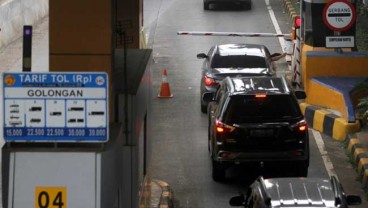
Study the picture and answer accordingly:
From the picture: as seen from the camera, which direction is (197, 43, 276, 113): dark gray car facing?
away from the camera

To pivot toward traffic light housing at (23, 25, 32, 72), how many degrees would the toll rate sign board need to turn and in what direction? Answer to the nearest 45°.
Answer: approximately 180°

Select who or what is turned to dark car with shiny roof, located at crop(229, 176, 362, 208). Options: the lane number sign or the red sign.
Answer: the red sign

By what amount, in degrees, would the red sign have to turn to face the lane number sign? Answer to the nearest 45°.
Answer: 0° — it already faces it

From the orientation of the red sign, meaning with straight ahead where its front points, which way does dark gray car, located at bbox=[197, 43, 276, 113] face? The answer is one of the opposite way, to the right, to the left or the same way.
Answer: the opposite way

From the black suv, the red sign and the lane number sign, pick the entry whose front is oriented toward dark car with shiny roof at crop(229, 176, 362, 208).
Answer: the red sign

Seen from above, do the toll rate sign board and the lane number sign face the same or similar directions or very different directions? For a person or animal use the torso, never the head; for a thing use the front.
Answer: same or similar directions

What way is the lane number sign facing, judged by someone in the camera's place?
facing the viewer

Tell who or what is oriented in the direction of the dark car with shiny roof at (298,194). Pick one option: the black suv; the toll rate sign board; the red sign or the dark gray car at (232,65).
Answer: the red sign

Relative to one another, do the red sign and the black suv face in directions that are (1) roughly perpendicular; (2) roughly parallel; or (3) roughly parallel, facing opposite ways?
roughly parallel, facing opposite ways

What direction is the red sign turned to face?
toward the camera

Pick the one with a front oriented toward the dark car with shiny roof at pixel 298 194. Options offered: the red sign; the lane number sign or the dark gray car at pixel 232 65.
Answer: the red sign

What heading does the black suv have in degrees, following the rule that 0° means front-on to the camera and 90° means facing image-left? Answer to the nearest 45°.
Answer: approximately 180°

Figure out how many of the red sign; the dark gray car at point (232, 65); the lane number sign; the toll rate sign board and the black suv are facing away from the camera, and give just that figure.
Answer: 2
